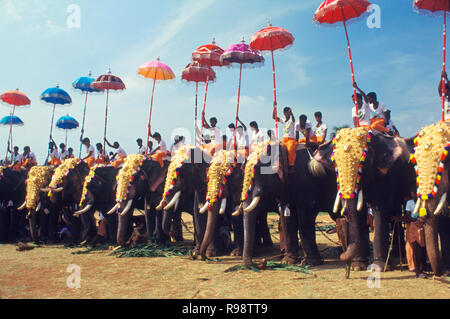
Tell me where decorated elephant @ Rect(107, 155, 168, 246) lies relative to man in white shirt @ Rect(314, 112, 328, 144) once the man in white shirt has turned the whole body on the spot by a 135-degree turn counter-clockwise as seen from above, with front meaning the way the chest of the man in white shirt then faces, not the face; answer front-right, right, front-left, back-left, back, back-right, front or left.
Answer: back

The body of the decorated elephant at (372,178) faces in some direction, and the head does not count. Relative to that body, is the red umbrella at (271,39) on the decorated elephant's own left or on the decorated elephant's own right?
on the decorated elephant's own right

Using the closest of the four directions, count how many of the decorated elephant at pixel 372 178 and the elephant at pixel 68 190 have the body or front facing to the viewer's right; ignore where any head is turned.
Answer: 0

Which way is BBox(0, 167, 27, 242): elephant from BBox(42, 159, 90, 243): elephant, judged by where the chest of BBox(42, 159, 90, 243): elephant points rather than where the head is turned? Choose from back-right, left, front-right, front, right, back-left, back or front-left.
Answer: right

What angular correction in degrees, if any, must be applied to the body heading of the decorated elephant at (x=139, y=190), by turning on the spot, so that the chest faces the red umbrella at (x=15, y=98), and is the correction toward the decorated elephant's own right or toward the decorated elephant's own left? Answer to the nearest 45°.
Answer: approximately 90° to the decorated elephant's own right

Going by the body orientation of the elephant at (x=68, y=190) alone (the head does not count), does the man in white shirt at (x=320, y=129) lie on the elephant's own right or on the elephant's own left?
on the elephant's own left

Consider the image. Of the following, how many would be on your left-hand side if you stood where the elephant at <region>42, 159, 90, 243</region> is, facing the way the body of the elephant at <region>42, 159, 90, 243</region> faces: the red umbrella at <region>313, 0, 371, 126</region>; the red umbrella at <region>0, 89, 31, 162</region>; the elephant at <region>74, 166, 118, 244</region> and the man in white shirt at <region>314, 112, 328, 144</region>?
3

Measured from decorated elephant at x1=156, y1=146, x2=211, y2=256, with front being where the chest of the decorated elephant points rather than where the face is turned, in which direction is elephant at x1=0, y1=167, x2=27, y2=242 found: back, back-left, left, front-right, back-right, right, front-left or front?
right

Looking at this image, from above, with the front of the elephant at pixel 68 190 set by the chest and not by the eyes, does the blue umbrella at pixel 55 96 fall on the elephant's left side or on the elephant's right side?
on the elephant's right side

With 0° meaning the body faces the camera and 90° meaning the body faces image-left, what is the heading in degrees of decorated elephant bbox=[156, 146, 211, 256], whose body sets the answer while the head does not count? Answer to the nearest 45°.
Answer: approximately 45°

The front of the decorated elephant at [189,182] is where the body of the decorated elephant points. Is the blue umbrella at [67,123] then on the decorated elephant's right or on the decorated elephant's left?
on the decorated elephant's right

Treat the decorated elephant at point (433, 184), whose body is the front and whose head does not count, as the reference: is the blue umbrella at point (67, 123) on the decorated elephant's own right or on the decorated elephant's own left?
on the decorated elephant's own right

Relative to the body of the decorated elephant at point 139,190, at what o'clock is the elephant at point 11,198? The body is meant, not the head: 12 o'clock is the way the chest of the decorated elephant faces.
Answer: The elephant is roughly at 3 o'clock from the decorated elephant.

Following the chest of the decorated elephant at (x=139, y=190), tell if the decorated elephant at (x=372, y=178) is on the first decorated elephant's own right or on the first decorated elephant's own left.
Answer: on the first decorated elephant's own left

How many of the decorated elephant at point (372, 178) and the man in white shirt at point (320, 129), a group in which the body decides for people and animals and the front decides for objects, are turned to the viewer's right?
0
